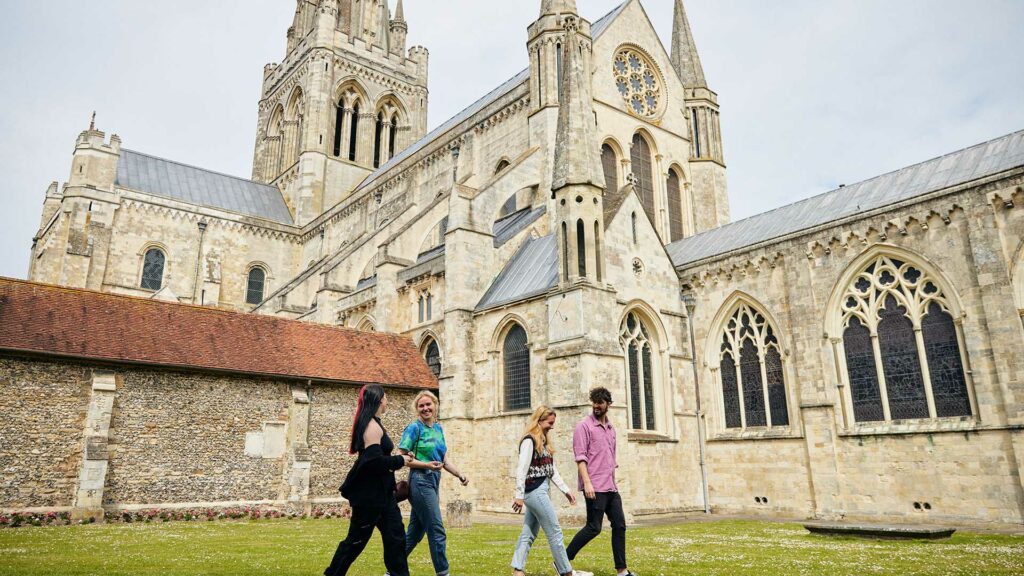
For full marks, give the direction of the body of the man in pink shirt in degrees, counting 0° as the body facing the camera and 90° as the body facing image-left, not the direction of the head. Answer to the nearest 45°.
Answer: approximately 315°

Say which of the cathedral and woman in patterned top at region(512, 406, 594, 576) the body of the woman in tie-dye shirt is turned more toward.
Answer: the woman in patterned top

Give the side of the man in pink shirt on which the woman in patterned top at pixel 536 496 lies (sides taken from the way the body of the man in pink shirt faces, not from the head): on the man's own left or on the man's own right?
on the man's own right

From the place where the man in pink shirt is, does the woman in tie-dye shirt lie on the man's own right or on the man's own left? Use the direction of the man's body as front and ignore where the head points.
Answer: on the man's own right

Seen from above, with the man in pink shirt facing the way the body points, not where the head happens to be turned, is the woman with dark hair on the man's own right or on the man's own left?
on the man's own right

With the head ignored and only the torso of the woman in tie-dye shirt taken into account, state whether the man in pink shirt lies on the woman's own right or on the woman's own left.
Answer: on the woman's own left

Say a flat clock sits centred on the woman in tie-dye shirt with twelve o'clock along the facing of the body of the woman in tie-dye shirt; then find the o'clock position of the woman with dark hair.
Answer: The woman with dark hair is roughly at 3 o'clock from the woman in tie-dye shirt.

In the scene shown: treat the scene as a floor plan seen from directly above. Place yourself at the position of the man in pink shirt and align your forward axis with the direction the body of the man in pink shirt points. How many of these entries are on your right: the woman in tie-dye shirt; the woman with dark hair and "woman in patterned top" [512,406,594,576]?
3
